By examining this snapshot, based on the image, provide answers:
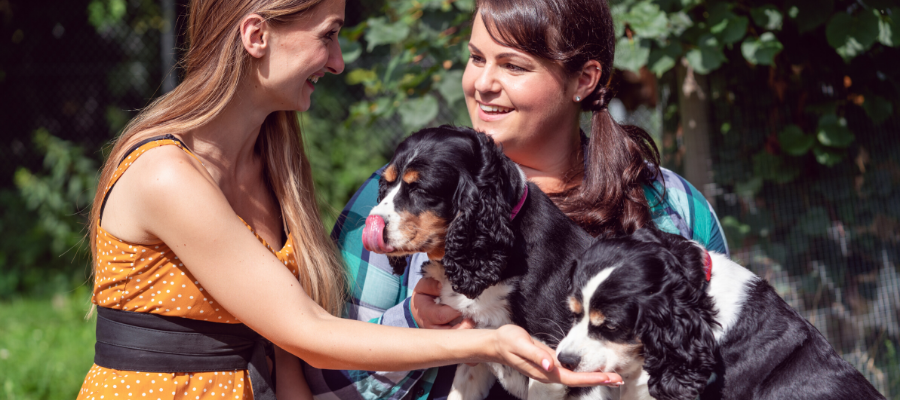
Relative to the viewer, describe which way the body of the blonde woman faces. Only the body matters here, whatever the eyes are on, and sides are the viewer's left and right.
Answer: facing to the right of the viewer

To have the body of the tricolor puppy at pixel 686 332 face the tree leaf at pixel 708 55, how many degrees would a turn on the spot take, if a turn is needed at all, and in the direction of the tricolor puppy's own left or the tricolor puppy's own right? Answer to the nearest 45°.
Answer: approximately 135° to the tricolor puppy's own right

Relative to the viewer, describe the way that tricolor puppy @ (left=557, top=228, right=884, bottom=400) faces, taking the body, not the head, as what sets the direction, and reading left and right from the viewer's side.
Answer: facing the viewer and to the left of the viewer

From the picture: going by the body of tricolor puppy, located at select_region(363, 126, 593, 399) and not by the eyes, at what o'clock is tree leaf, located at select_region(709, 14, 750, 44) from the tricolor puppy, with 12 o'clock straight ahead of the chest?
The tree leaf is roughly at 6 o'clock from the tricolor puppy.

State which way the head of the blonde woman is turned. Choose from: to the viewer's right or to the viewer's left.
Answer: to the viewer's right

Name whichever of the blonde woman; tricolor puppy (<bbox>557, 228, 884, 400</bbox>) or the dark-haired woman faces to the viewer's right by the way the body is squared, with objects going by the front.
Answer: the blonde woman

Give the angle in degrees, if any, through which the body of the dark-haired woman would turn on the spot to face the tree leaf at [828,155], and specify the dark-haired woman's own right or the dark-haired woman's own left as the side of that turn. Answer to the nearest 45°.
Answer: approximately 180°

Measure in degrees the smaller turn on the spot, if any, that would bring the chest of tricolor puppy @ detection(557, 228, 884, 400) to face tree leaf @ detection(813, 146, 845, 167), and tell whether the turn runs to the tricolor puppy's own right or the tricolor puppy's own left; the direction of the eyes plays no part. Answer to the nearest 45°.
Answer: approximately 135° to the tricolor puppy's own right

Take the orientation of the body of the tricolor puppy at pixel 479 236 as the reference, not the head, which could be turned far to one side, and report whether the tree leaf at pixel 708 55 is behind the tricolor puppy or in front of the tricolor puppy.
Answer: behind

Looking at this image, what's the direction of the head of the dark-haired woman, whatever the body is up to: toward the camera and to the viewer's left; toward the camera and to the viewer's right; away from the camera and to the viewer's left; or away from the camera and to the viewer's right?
toward the camera and to the viewer's left

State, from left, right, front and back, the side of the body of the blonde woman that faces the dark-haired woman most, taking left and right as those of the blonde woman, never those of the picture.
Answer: front

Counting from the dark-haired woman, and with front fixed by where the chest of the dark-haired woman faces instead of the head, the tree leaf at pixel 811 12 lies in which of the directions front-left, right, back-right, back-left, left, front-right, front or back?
back

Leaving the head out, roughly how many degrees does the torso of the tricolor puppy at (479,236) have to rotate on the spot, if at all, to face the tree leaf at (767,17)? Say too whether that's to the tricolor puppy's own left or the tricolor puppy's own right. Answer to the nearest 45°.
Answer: approximately 180°

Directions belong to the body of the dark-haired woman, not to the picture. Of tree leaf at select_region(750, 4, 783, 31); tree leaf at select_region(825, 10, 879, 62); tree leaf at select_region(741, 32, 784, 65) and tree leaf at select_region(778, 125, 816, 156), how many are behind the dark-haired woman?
4
